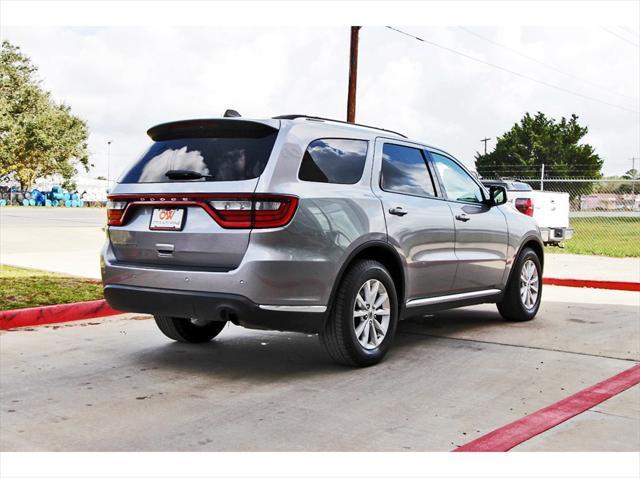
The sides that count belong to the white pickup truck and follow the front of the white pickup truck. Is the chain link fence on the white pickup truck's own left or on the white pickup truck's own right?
on the white pickup truck's own right

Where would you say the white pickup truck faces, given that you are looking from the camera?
facing away from the viewer and to the left of the viewer

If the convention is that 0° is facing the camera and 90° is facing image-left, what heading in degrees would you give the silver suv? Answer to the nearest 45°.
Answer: approximately 225°

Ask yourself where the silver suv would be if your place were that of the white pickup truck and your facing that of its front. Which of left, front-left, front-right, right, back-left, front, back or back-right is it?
back-left
